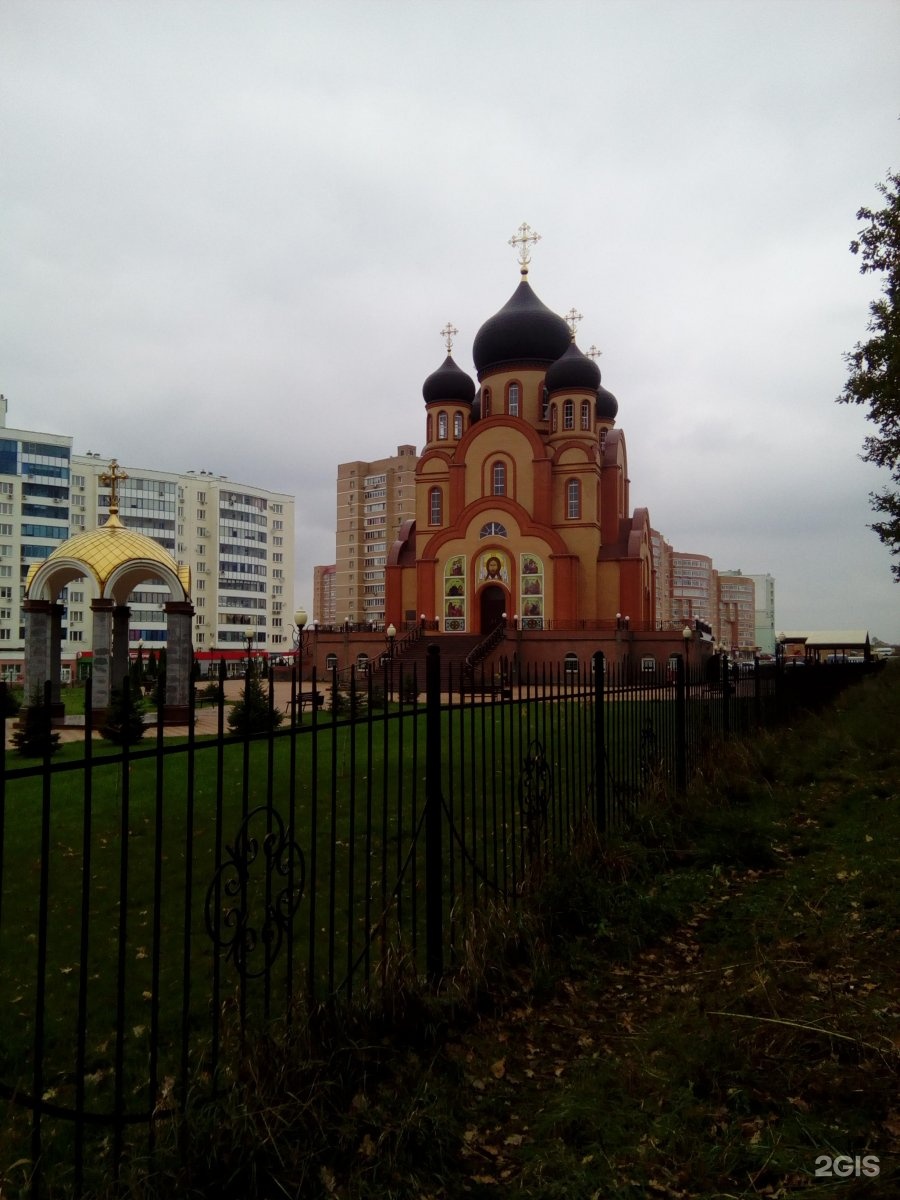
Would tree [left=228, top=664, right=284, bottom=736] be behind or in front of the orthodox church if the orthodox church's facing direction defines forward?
in front

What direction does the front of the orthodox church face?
toward the camera
